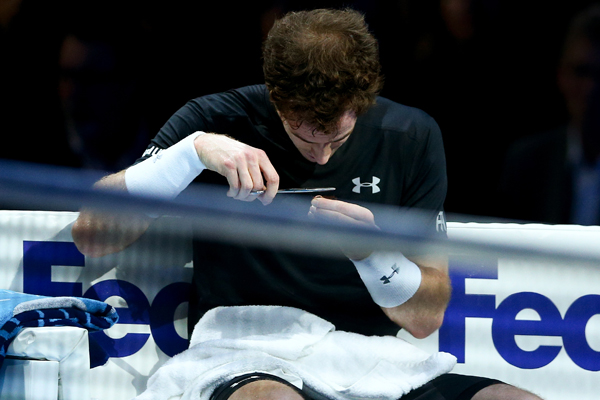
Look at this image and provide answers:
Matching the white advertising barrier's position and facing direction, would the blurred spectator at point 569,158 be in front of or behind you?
behind

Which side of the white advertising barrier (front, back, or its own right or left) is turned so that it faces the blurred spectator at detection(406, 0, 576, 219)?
back

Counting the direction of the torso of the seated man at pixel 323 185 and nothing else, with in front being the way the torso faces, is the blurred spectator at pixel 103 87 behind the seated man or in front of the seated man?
behind

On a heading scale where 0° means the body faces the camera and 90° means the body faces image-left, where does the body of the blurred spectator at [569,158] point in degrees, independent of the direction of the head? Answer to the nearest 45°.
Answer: approximately 0°

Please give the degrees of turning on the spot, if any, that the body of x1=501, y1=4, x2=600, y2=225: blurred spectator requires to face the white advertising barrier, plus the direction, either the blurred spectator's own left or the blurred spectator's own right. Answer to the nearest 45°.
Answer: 0° — they already face it
